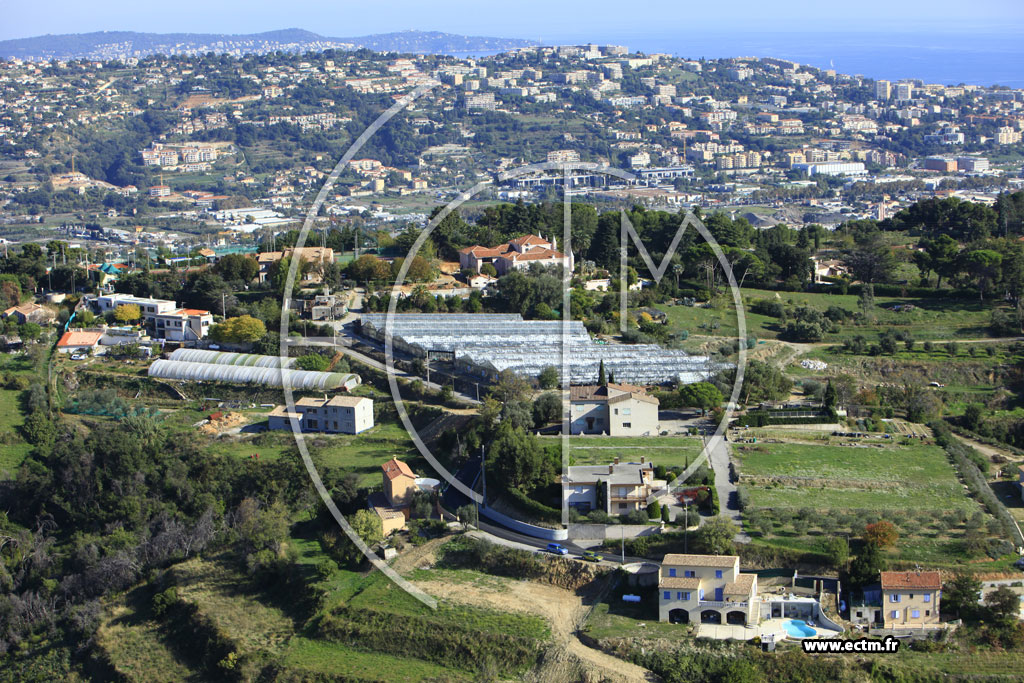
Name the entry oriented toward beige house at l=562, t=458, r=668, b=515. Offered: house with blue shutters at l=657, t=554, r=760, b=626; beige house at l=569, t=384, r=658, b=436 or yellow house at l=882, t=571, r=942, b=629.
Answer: beige house at l=569, t=384, r=658, b=436

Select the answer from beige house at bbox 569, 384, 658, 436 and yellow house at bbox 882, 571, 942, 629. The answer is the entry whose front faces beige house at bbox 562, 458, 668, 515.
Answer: beige house at bbox 569, 384, 658, 436

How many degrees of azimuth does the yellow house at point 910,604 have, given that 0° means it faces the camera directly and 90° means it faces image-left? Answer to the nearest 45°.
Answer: approximately 0°

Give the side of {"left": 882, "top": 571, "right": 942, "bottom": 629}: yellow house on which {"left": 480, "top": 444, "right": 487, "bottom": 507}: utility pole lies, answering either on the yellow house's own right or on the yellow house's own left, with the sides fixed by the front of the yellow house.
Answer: on the yellow house's own right

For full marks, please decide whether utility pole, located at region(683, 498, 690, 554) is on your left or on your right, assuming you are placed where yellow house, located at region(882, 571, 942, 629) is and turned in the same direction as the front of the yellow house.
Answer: on your right

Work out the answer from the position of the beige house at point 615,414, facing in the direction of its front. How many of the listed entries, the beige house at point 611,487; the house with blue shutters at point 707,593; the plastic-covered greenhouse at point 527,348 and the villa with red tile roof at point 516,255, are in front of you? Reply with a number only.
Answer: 2

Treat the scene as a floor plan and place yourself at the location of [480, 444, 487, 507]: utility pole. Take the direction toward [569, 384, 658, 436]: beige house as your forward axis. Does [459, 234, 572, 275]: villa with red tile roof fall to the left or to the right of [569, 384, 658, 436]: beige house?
left

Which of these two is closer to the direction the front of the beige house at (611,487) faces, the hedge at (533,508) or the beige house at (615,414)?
the hedge

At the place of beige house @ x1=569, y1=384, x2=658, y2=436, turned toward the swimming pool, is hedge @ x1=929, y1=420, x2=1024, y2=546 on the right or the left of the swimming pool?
left
